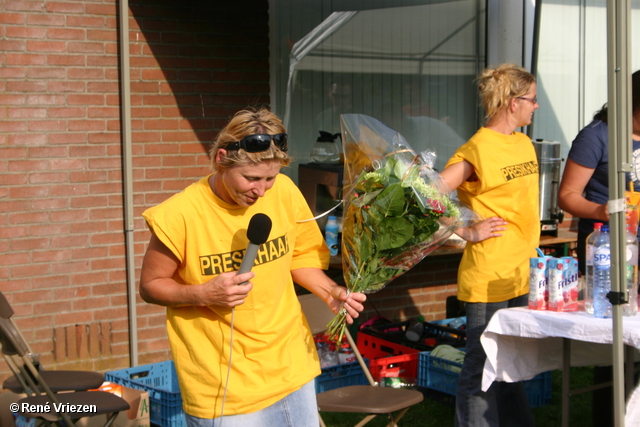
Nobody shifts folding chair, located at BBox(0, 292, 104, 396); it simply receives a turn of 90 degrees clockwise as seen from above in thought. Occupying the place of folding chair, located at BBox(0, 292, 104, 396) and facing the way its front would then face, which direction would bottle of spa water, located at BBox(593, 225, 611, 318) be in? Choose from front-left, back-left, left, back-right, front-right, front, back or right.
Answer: front-left

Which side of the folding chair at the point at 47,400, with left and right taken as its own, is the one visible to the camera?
right

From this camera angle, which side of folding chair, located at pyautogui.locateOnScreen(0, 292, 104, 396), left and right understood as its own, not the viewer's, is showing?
right

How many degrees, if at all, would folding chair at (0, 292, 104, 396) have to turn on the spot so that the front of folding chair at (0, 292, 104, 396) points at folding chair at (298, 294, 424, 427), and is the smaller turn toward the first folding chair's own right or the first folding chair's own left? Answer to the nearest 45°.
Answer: approximately 45° to the first folding chair's own right

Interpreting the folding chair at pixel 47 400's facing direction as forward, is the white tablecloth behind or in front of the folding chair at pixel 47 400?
in front

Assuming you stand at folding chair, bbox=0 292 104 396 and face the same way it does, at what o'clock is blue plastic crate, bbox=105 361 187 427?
The blue plastic crate is roughly at 11 o'clock from the folding chair.

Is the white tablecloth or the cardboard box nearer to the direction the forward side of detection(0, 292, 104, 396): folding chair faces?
the white tablecloth

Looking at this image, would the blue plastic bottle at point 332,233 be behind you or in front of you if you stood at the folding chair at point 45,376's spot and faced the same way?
in front
